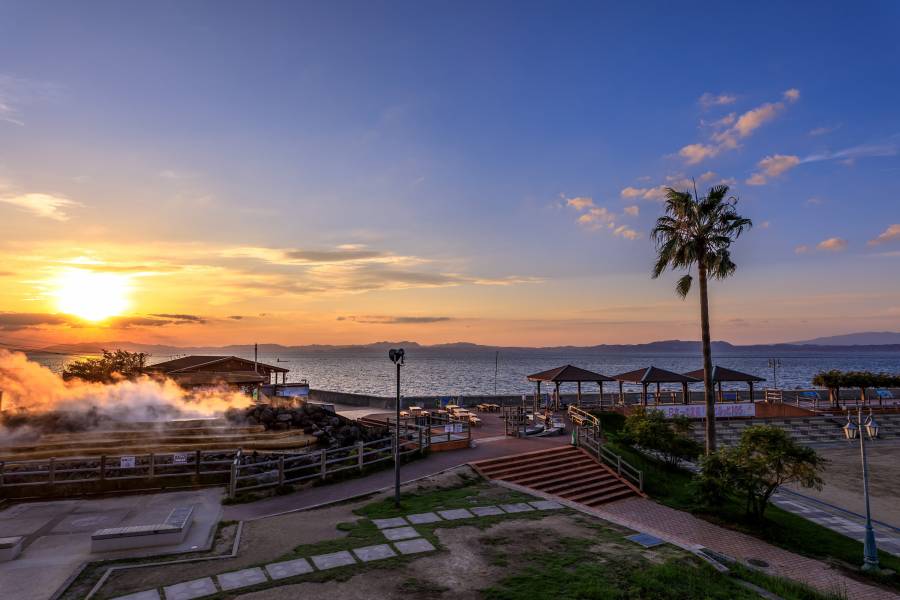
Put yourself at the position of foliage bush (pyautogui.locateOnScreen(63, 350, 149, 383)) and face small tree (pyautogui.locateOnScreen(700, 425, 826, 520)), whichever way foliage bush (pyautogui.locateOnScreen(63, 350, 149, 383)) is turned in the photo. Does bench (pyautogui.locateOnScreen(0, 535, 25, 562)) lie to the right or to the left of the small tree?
right

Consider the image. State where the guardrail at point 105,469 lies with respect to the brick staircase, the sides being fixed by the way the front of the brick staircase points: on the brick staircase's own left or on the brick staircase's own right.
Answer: on the brick staircase's own right

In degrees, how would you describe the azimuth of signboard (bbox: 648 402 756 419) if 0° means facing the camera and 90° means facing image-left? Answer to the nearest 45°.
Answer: approximately 0°

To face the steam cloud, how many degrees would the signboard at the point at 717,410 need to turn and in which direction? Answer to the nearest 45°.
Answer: approximately 45° to its right

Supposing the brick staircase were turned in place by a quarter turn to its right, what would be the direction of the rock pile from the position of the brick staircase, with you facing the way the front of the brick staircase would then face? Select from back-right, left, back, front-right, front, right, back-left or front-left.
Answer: front-right

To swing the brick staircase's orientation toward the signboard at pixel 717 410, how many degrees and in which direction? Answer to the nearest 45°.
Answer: approximately 90° to its left

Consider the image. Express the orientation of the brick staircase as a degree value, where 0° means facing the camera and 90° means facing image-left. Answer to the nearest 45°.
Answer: approximately 315°

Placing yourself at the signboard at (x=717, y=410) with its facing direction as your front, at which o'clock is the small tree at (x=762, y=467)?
The small tree is roughly at 12 o'clock from the signboard.

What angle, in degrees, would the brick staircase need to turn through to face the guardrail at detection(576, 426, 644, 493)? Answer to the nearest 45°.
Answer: approximately 90° to its left

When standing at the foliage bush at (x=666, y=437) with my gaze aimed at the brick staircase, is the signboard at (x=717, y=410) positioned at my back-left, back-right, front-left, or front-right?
back-right
